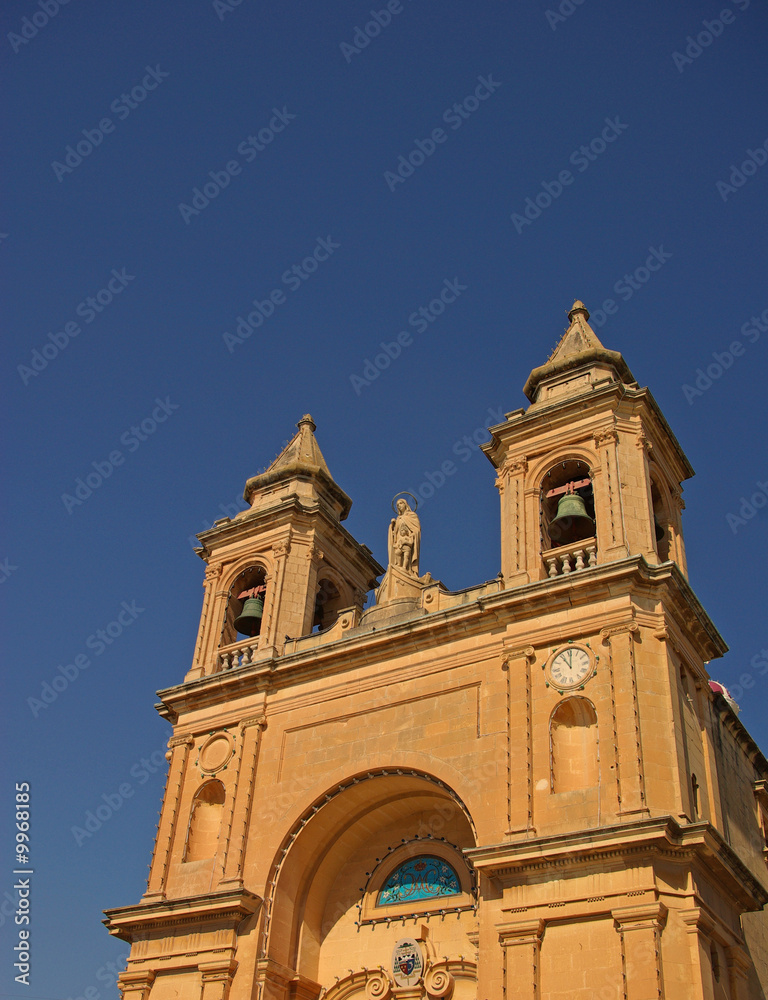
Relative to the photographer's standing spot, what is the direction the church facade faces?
facing the viewer and to the left of the viewer
